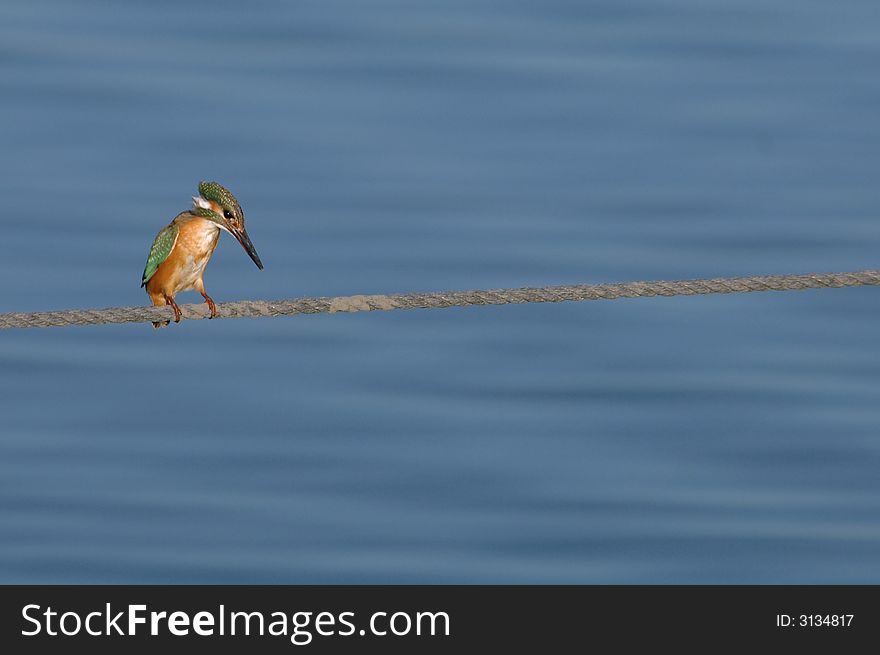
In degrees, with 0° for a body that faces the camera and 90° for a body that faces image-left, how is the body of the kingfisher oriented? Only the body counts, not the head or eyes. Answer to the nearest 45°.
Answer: approximately 315°
